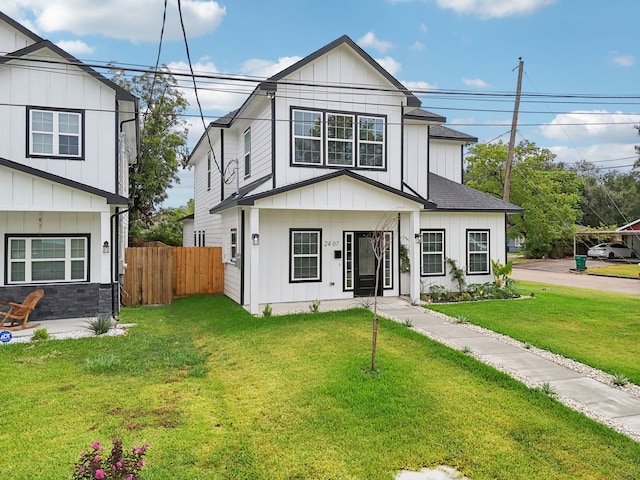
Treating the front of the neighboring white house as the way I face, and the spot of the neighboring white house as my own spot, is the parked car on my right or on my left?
on my left

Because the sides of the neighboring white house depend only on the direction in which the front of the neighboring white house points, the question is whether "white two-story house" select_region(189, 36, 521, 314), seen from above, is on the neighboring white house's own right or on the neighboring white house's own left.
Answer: on the neighboring white house's own left

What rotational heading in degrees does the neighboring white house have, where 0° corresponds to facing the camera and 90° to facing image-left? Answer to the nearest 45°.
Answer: approximately 0°

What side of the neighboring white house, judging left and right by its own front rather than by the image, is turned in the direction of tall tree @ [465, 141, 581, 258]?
left

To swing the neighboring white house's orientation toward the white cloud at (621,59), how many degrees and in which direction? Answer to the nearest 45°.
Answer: approximately 90° to its left

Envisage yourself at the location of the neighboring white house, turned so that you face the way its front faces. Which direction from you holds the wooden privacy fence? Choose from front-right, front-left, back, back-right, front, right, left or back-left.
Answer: back-left
